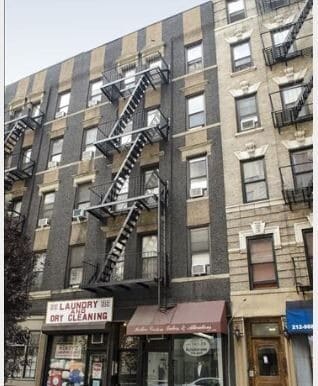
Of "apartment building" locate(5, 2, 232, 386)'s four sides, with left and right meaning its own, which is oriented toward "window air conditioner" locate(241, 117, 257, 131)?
left

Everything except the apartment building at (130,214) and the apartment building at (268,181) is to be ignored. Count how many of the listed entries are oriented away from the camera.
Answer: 0

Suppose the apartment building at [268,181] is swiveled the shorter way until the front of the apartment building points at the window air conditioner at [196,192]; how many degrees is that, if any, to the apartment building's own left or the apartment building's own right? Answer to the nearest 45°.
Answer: approximately 45° to the apartment building's own right

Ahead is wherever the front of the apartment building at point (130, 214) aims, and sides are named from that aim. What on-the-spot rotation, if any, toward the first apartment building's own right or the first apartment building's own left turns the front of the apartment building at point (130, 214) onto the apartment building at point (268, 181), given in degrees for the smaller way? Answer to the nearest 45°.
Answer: approximately 90° to the first apartment building's own left

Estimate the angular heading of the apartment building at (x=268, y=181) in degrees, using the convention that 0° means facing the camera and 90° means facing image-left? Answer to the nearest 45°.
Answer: approximately 45°
